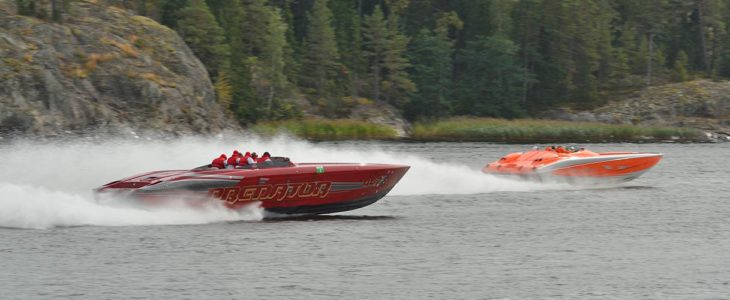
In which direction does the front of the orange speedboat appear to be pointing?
to the viewer's right

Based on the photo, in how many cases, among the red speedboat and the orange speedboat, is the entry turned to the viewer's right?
2

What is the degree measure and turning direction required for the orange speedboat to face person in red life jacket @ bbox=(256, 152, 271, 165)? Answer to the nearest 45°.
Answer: approximately 135° to its right

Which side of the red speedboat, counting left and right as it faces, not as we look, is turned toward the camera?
right

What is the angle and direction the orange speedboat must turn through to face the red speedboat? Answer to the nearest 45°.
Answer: approximately 135° to its right
